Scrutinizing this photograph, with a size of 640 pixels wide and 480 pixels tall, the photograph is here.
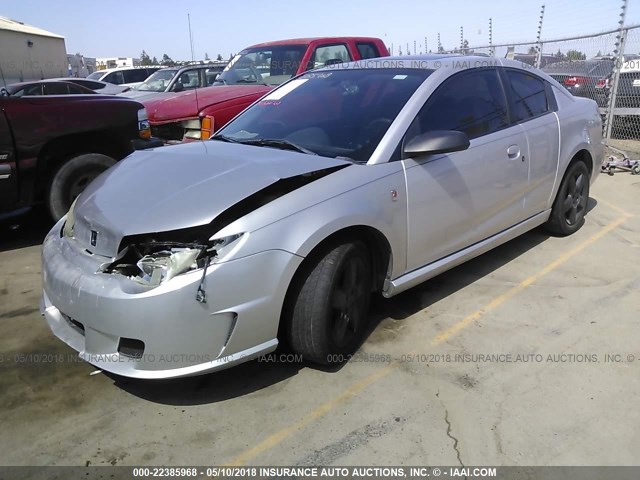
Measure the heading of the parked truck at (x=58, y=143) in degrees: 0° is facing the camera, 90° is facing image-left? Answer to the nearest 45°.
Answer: approximately 270°

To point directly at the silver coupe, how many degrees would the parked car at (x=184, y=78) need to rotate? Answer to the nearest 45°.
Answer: approximately 45° to its left

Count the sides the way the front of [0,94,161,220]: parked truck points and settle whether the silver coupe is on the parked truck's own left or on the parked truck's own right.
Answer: on the parked truck's own right

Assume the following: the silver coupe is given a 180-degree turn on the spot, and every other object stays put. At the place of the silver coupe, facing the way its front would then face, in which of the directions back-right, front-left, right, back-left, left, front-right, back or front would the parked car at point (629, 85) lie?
front

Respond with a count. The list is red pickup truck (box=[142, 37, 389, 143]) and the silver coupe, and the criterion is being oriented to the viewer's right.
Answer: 0

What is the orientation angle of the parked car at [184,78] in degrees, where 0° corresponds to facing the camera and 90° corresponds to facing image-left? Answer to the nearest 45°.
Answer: approximately 45°

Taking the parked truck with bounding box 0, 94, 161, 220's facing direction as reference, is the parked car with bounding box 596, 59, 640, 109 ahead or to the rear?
ahead

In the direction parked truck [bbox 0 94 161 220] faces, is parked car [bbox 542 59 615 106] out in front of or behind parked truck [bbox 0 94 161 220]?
in front

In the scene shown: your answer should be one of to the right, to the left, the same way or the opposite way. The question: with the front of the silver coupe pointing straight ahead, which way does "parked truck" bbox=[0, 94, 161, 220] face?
the opposite way

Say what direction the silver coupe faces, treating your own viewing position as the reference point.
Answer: facing the viewer and to the left of the viewer

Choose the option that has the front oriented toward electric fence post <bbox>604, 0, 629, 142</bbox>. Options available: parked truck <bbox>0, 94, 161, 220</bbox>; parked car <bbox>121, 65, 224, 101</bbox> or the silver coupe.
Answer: parked truck <bbox>0, 94, 161, 220</bbox>

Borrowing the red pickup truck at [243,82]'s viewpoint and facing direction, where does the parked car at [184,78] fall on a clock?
The parked car is roughly at 4 o'clock from the red pickup truck.

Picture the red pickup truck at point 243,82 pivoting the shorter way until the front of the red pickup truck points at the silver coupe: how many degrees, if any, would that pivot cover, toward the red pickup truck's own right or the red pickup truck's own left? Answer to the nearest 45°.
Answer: approximately 45° to the red pickup truck's own left

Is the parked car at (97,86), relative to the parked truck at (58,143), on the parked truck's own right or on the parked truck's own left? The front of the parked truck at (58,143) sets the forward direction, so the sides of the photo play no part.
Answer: on the parked truck's own left
